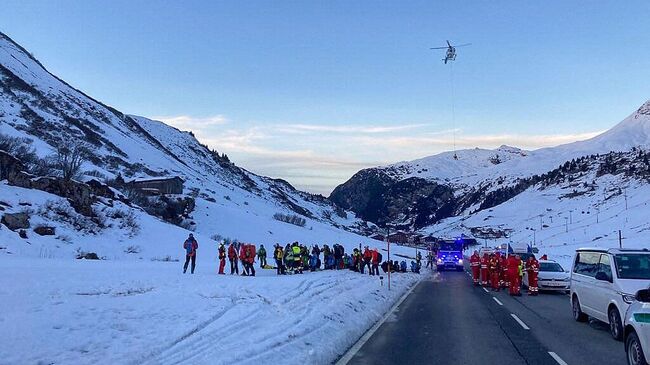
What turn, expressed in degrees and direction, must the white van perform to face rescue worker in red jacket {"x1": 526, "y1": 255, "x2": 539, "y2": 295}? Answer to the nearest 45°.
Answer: approximately 135° to its left

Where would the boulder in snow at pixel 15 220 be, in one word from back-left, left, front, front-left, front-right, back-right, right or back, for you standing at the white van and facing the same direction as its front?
back-right

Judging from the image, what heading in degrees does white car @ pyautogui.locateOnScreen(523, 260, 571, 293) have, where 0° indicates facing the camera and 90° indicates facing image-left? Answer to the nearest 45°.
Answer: approximately 315°

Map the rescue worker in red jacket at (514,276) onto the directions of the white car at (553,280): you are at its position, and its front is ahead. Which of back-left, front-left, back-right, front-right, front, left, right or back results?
right

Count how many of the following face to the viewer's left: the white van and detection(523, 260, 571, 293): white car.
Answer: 0

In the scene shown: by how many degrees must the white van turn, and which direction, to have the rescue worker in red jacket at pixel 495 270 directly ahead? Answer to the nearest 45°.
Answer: approximately 135° to its left

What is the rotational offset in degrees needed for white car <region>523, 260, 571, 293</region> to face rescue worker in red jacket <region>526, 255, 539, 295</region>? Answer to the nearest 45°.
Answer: approximately 90° to its right

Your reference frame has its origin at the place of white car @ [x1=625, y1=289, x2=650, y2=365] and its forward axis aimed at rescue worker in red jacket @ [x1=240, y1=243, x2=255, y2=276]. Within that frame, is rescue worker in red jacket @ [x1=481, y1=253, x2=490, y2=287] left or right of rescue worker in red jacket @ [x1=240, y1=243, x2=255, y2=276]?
right

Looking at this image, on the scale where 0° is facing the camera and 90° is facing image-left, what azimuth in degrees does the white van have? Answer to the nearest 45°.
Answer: approximately 315°

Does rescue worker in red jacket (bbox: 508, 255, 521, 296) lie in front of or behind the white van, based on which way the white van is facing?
behind
